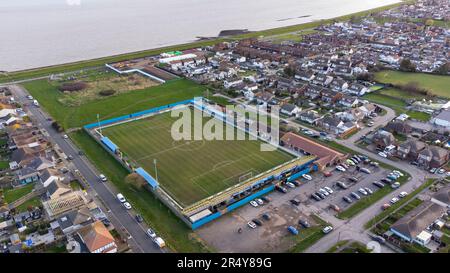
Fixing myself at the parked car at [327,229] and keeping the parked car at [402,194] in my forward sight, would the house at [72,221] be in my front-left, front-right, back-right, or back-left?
back-left

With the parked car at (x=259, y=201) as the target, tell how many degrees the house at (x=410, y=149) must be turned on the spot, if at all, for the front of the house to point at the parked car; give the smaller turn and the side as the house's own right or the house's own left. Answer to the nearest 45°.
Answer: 0° — it already faces it

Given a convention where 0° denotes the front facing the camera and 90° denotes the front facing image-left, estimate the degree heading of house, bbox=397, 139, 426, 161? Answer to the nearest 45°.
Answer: approximately 45°

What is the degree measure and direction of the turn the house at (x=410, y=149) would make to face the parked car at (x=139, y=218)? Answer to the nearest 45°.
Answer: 0° — it already faces it

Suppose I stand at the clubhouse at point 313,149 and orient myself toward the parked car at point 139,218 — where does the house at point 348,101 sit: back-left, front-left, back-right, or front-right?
back-right

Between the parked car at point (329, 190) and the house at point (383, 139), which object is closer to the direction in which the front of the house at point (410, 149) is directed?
the parked car

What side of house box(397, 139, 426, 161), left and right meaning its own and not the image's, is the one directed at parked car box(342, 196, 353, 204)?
front

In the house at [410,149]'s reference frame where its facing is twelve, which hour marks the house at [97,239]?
the house at [97,239] is roughly at 12 o'clock from the house at [410,149].
